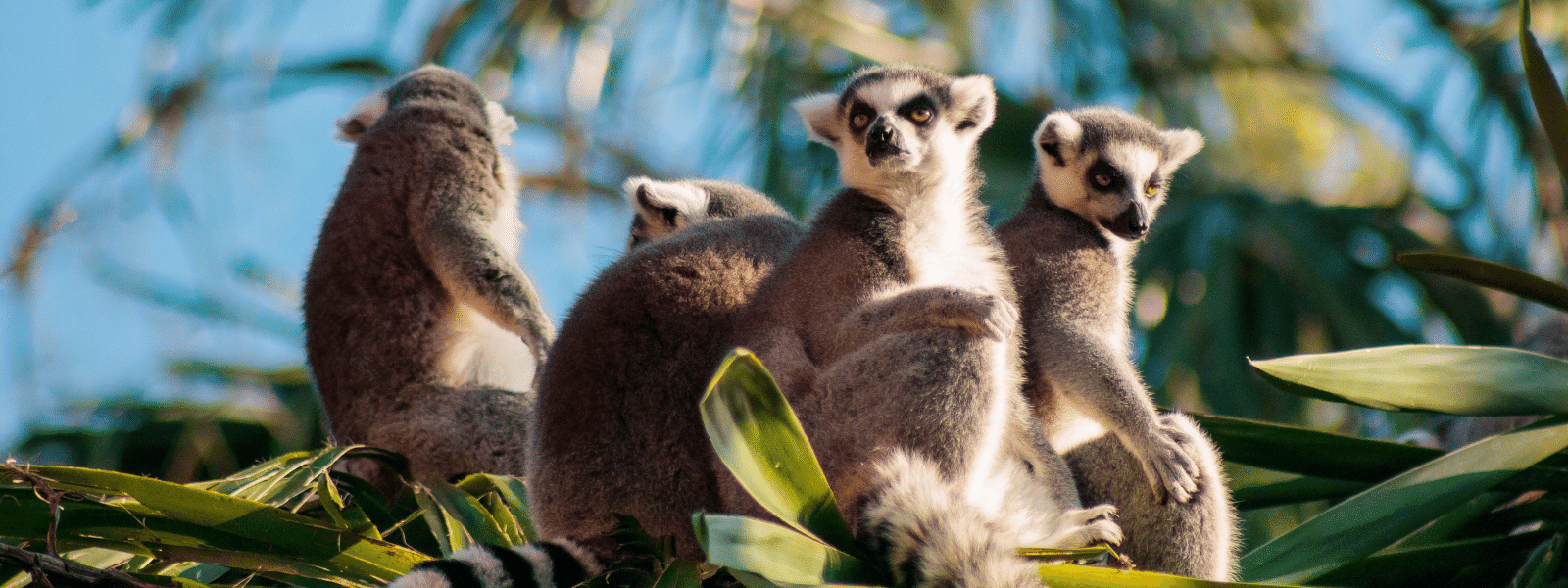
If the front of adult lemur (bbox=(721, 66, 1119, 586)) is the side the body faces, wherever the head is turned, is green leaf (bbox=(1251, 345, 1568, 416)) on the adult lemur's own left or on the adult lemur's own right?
on the adult lemur's own left

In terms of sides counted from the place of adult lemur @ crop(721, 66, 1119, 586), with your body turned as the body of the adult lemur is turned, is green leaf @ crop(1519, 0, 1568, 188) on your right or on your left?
on your left

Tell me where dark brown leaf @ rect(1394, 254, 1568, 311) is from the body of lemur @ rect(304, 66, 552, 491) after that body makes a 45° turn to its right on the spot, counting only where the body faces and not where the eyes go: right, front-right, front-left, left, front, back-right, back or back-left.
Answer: front-right

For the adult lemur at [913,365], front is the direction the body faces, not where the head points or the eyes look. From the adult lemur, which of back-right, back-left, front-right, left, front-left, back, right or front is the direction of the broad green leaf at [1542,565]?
front-left

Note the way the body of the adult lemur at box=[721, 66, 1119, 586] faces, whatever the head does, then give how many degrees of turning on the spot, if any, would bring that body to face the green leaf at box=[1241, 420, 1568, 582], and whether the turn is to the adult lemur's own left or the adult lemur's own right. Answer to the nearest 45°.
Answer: approximately 45° to the adult lemur's own left

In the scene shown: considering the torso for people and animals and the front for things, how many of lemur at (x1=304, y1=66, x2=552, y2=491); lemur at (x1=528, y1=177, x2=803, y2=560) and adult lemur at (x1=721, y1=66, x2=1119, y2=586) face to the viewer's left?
0

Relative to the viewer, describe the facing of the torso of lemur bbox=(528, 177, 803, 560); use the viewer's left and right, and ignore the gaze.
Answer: facing away from the viewer and to the right of the viewer

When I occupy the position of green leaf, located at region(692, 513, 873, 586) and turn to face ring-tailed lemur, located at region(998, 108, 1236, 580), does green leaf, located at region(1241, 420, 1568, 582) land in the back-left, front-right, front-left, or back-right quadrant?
front-right

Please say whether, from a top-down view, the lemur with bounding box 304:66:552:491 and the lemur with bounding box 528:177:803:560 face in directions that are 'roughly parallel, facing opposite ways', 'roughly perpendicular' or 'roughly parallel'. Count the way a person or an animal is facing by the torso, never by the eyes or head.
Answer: roughly parallel

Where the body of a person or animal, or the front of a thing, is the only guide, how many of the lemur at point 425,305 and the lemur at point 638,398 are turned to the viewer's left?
0

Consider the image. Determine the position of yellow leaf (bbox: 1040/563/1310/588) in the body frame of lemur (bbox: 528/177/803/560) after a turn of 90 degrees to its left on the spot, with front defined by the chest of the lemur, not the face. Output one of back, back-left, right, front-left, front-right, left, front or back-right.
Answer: back

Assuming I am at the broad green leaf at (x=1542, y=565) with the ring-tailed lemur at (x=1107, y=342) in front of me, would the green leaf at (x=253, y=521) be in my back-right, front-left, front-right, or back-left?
front-left

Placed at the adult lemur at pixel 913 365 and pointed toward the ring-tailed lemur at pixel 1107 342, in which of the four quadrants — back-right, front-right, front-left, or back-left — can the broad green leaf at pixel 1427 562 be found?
front-right

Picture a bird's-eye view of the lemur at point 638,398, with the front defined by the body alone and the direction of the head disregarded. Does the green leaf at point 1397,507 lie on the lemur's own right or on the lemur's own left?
on the lemur's own right

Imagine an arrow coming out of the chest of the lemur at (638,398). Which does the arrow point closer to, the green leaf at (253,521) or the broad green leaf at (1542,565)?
the broad green leaf

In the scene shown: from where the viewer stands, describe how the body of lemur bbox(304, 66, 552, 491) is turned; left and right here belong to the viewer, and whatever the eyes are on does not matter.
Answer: facing away from the viewer and to the right of the viewer

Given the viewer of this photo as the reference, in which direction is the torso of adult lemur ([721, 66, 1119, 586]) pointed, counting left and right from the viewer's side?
facing the viewer and to the right of the viewer
